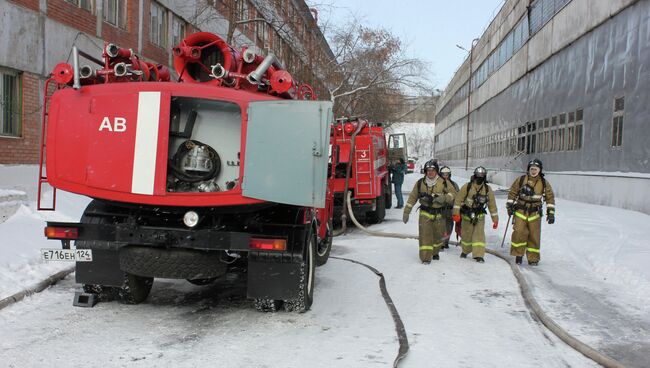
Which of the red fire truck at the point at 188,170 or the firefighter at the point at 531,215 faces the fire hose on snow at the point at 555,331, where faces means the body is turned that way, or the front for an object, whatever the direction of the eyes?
the firefighter

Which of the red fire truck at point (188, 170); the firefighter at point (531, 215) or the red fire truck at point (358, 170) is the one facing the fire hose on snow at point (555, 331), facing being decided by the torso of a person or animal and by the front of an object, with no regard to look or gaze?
the firefighter

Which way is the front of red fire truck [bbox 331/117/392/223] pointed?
away from the camera

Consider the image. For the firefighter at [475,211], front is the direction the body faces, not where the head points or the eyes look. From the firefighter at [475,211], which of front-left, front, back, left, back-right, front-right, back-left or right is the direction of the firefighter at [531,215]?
left

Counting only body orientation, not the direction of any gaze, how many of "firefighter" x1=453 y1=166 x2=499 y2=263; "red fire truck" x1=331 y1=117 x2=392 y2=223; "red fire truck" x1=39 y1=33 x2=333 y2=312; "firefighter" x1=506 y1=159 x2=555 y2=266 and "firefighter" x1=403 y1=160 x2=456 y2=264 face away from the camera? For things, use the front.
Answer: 2

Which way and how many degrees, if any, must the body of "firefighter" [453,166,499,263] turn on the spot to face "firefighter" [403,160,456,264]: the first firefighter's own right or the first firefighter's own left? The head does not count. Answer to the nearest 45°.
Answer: approximately 45° to the first firefighter's own right

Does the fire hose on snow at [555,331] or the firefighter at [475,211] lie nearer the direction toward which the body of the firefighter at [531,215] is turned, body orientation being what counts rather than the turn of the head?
the fire hose on snow

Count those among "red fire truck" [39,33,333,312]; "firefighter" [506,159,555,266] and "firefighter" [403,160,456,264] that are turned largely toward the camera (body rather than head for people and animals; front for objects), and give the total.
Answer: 2

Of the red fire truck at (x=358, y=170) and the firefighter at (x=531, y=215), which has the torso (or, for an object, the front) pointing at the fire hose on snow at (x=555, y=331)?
the firefighter

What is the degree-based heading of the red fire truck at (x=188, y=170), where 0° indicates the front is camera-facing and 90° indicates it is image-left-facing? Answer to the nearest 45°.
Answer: approximately 180°

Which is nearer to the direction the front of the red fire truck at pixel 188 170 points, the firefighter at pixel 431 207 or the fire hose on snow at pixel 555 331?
the firefighter

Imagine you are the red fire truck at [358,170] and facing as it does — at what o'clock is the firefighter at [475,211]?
The firefighter is roughly at 5 o'clock from the red fire truck.

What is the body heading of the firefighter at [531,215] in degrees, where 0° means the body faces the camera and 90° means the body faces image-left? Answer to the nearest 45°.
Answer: approximately 0°

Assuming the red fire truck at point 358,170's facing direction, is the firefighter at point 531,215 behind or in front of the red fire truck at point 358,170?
behind
